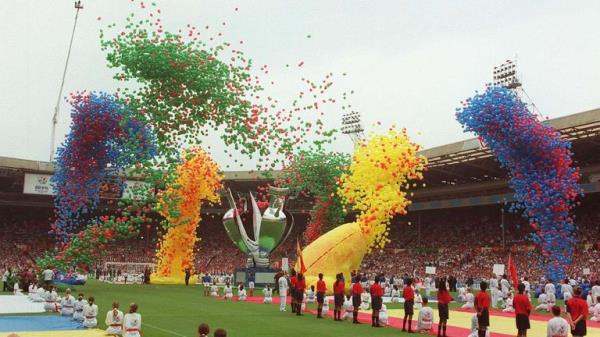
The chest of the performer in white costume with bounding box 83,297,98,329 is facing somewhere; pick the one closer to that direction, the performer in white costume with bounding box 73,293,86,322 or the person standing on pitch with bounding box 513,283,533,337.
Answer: the performer in white costume

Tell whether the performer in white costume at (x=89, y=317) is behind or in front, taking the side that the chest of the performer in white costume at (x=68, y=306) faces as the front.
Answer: behind

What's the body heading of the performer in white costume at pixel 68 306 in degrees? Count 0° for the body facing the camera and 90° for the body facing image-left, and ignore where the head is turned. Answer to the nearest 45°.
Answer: approximately 180°
